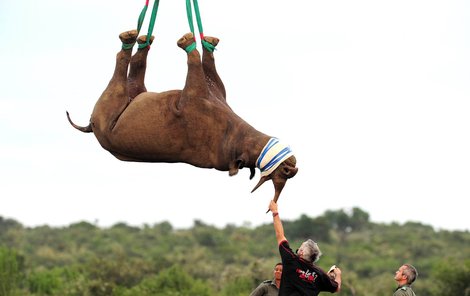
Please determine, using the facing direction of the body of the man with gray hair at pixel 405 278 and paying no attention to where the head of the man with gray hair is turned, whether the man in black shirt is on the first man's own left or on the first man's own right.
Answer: on the first man's own left

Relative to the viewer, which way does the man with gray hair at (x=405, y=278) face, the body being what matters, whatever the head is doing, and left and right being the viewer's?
facing away from the viewer and to the left of the viewer

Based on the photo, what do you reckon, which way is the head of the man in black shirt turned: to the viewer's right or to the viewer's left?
to the viewer's left
